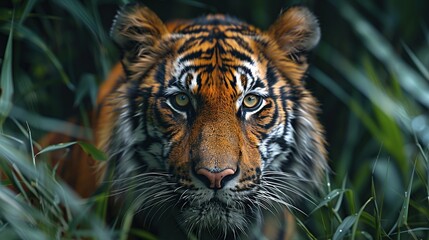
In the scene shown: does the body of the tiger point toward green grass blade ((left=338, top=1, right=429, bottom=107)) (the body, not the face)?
no

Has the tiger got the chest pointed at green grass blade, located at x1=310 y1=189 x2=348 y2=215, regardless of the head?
no

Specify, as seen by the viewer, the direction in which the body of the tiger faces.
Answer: toward the camera
